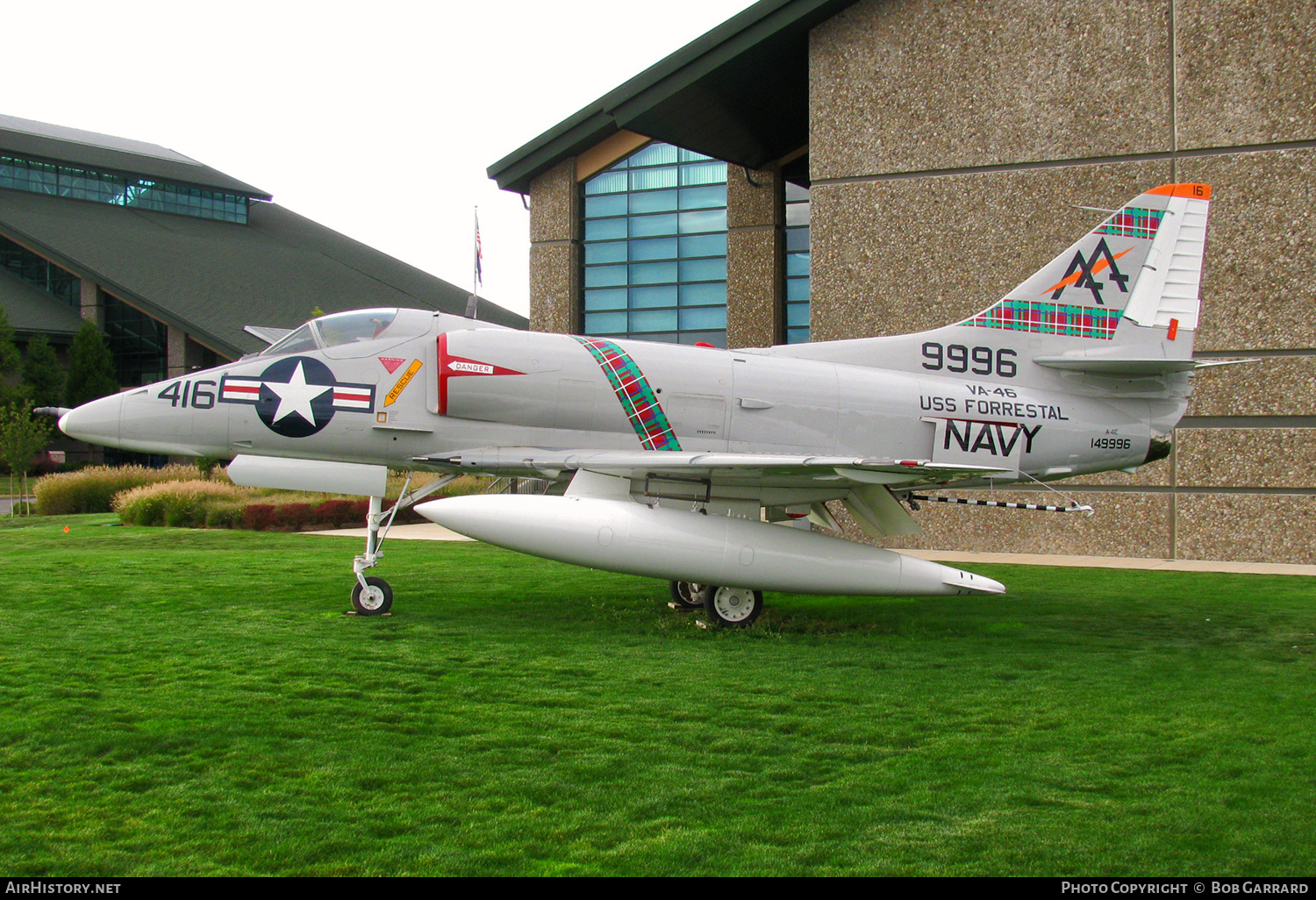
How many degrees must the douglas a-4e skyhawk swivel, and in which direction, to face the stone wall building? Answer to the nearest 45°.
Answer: approximately 135° to its right

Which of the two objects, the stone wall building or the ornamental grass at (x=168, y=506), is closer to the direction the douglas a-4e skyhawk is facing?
the ornamental grass

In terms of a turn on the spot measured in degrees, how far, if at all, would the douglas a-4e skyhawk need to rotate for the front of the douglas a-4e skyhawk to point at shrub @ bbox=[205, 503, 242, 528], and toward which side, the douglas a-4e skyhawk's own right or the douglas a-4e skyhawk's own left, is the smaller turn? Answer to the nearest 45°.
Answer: approximately 45° to the douglas a-4e skyhawk's own right

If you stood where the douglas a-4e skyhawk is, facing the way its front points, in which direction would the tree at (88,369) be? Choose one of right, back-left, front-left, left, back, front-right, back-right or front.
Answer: front-right

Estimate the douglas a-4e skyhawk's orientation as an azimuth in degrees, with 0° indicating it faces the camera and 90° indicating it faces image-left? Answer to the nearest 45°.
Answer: approximately 90°

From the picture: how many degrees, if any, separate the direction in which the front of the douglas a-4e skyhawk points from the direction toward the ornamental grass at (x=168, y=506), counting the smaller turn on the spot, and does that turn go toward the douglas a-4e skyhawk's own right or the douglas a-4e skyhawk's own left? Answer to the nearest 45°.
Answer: approximately 45° to the douglas a-4e skyhawk's own right

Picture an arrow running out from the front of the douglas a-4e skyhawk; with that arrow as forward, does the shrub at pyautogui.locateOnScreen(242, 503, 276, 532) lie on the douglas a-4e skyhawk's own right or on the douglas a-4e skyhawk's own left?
on the douglas a-4e skyhawk's own right

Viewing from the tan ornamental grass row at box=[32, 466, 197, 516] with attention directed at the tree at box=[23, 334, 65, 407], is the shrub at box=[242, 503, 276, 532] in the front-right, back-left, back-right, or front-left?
back-right

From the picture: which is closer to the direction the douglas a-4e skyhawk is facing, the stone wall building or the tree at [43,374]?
the tree

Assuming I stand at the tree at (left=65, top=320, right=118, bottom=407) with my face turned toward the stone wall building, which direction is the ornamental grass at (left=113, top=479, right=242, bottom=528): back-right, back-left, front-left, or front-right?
front-right

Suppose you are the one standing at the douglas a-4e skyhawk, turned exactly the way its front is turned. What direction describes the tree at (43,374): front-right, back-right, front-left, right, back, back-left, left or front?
front-right

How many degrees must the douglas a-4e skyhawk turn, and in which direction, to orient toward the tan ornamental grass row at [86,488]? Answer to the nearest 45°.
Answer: approximately 45° to its right
